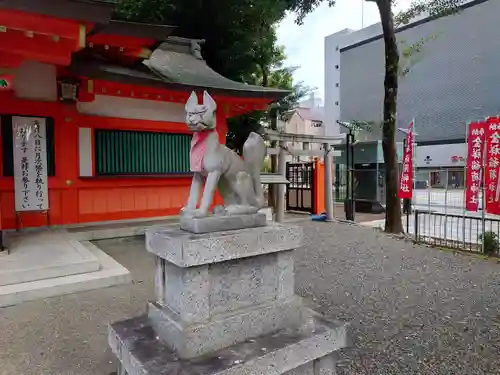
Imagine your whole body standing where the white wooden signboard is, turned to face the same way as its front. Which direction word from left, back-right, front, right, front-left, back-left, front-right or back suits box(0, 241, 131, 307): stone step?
front

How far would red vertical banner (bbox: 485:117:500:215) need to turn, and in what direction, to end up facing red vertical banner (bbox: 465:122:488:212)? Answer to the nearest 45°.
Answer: approximately 135° to its right

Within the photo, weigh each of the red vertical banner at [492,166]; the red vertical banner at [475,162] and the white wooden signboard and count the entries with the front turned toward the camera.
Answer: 3

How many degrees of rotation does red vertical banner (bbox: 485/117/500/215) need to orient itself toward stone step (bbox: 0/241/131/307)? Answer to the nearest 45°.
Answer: approximately 45° to its right

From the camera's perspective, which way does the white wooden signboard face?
toward the camera

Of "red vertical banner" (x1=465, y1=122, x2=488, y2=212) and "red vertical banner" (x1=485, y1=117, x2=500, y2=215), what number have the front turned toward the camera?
2

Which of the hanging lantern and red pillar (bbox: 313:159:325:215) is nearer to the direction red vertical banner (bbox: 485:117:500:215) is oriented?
the hanging lantern

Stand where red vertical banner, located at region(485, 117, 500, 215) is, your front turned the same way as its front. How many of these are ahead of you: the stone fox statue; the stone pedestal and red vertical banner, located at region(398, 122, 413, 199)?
2

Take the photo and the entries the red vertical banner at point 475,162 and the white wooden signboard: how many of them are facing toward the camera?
2

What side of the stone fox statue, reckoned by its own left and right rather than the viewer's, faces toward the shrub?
back

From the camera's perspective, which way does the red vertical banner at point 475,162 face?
toward the camera

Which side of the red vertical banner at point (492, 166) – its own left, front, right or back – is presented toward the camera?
front

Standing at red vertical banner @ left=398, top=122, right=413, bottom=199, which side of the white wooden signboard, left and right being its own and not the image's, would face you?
left

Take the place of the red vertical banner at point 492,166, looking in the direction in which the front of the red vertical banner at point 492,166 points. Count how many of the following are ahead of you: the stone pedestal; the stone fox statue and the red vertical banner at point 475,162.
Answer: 2

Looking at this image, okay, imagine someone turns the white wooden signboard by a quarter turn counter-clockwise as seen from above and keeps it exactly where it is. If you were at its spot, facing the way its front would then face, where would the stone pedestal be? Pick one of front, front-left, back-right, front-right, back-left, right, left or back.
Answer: right
